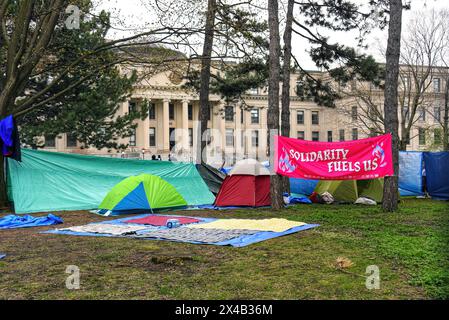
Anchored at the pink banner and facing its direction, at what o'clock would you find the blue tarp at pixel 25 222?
The blue tarp is roughly at 2 o'clock from the pink banner.

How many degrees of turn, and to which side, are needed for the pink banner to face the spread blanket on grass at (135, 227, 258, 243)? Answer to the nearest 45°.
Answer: approximately 45° to its right

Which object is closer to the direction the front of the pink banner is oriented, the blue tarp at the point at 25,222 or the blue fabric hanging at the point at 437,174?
the blue tarp

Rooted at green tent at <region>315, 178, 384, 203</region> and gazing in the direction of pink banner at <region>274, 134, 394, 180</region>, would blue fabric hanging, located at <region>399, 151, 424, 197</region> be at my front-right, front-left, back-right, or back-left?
back-left

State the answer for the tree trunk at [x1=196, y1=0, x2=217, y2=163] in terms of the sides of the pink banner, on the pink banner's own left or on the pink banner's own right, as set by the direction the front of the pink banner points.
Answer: on the pink banner's own right

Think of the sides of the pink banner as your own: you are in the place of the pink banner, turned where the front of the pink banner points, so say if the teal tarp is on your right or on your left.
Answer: on your right

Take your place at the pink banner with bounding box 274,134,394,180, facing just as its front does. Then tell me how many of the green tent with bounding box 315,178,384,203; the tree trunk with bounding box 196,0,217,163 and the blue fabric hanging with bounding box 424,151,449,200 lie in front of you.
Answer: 0

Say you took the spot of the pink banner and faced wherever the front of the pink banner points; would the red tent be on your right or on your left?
on your right

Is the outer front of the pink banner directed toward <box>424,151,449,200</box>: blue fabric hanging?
no

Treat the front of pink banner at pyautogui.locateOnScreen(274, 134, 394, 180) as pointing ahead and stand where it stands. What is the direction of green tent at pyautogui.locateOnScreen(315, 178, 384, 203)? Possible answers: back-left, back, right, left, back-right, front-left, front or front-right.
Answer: back

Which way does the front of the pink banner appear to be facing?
toward the camera

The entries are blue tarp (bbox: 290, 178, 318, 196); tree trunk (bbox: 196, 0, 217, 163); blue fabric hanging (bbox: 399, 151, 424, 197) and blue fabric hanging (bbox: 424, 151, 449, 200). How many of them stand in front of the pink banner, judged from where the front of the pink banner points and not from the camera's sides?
0

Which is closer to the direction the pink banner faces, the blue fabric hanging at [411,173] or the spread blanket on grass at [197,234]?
the spread blanket on grass

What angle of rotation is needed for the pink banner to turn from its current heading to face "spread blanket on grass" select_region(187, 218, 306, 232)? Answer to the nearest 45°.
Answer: approximately 45° to its right

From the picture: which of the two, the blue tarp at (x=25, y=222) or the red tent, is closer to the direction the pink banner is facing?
the blue tarp

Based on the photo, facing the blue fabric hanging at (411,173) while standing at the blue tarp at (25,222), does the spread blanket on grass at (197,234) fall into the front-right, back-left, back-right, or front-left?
front-right

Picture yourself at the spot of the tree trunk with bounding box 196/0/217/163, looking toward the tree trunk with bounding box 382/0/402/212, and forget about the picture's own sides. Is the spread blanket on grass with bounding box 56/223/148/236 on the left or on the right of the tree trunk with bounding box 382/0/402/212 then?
right

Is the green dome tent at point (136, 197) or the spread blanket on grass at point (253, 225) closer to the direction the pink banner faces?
the spread blanket on grass
